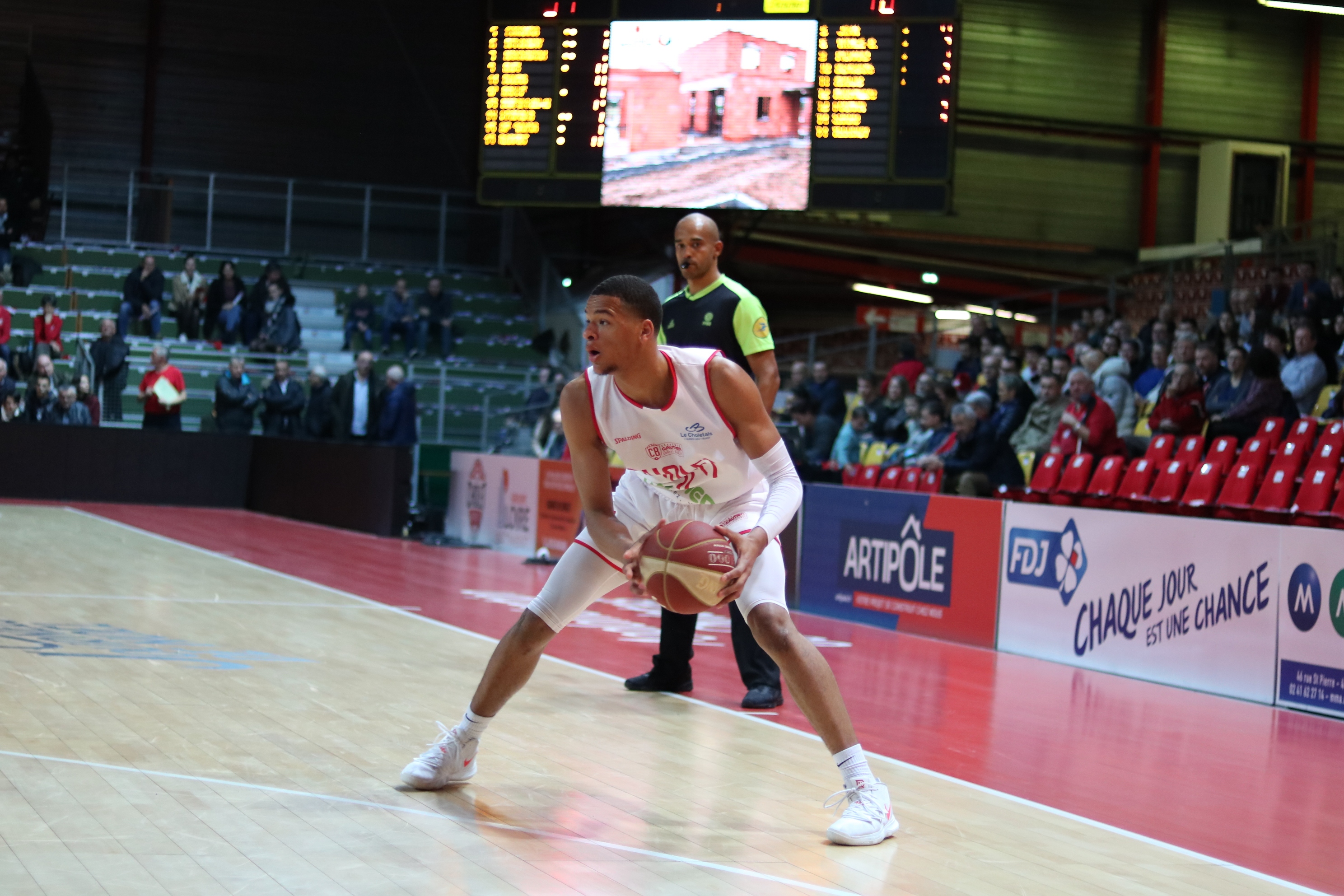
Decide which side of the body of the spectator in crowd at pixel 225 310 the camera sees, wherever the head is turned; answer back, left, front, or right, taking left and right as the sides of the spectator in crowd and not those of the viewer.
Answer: front

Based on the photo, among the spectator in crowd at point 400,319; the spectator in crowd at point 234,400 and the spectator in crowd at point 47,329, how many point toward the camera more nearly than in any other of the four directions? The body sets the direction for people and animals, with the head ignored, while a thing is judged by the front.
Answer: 3

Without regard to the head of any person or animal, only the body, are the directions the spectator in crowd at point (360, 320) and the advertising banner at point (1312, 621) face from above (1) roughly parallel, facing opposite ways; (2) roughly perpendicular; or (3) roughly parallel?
roughly perpendicular

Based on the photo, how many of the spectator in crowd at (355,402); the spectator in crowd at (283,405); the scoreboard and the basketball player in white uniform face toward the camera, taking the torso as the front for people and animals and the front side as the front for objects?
4

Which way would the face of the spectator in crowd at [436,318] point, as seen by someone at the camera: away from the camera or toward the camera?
toward the camera

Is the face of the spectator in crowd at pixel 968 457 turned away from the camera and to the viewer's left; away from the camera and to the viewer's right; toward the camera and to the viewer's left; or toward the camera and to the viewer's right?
toward the camera and to the viewer's left

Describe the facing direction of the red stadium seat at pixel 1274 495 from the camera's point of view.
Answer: facing the viewer and to the left of the viewer

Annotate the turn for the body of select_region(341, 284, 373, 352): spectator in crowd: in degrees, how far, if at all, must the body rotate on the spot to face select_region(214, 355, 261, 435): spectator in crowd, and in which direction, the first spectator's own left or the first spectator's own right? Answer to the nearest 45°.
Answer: approximately 45° to the first spectator's own right

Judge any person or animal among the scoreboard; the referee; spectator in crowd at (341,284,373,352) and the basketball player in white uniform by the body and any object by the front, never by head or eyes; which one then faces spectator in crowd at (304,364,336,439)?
spectator in crowd at (341,284,373,352)

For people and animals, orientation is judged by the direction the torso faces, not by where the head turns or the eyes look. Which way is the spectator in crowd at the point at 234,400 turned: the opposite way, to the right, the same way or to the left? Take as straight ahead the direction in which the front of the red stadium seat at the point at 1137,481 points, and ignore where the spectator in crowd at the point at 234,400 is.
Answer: to the left

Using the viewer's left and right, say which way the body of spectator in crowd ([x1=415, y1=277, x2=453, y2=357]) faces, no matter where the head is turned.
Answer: facing the viewer

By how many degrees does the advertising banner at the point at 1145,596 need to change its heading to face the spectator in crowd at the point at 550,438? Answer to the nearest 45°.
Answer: approximately 90° to its right

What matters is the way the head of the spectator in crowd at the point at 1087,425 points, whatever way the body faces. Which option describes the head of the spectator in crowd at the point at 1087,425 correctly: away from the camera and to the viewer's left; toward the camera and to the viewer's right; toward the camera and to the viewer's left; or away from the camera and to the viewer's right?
toward the camera and to the viewer's left

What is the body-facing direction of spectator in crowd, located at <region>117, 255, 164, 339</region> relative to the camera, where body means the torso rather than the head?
toward the camera

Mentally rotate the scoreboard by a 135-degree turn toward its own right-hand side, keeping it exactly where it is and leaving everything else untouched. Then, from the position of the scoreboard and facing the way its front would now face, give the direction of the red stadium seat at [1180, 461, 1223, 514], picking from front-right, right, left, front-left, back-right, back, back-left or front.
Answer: back

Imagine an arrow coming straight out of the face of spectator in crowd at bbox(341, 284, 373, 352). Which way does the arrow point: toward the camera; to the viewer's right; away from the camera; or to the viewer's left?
toward the camera
